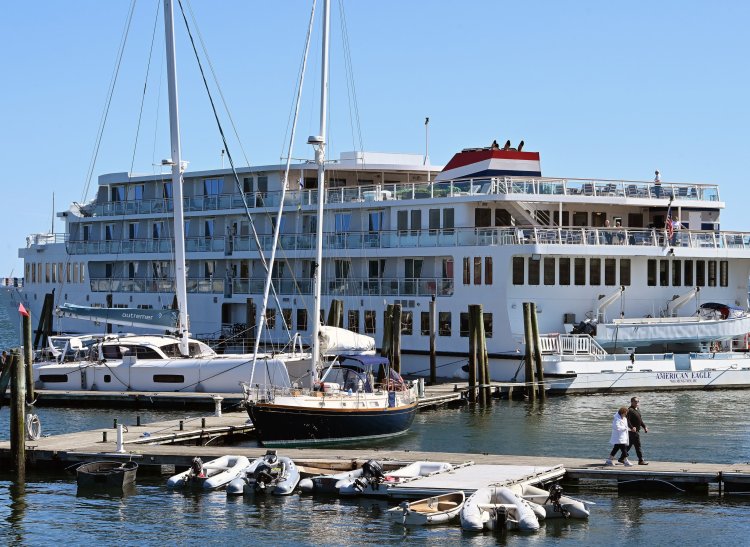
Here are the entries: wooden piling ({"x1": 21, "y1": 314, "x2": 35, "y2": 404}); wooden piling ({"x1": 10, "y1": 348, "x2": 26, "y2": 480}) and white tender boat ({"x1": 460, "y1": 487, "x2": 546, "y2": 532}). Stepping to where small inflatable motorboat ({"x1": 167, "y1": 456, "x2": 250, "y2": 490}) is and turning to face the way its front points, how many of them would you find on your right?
1

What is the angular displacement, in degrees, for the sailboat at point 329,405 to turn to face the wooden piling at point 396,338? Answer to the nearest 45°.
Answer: approximately 135° to its right

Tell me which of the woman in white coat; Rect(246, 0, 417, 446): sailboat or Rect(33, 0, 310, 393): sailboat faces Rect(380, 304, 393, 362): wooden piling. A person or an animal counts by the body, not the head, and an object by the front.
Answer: Rect(33, 0, 310, 393): sailboat

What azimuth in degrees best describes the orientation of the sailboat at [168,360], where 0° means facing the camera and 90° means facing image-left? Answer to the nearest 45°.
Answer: approximately 270°

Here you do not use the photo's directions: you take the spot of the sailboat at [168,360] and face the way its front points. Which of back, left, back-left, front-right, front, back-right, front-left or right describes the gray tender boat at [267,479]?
right

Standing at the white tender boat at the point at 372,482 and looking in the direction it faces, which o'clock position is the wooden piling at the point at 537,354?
The wooden piling is roughly at 11 o'clock from the white tender boat.
